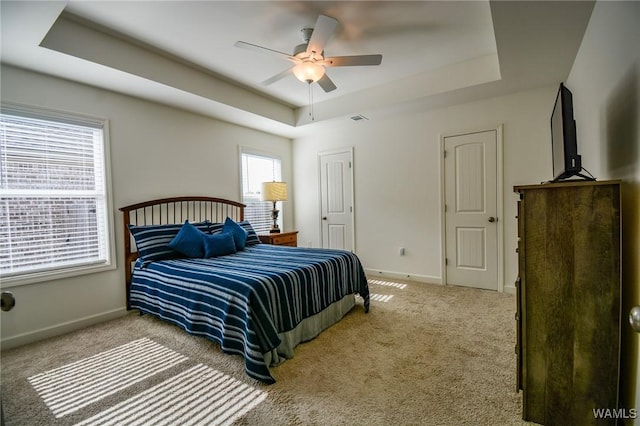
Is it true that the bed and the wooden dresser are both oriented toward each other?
yes

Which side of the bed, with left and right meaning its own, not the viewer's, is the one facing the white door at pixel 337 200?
left

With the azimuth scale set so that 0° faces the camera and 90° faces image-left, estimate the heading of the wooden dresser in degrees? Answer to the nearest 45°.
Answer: approximately 90°

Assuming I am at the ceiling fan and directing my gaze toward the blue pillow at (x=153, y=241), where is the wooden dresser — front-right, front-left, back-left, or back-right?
back-left

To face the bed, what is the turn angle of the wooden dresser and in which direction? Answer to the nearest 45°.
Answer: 0° — it already faces it

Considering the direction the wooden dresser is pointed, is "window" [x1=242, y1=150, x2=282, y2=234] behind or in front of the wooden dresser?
in front

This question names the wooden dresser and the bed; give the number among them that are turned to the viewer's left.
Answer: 1

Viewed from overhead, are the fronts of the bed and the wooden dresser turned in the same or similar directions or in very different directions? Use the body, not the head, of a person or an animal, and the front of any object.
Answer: very different directions

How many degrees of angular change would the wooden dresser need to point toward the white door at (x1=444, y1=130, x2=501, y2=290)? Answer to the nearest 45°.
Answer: approximately 90° to its right

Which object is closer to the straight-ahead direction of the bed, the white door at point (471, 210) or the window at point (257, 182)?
the white door

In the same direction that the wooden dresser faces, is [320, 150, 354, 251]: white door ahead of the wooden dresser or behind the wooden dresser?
ahead

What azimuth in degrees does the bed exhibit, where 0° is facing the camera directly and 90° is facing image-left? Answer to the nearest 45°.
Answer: approximately 315°

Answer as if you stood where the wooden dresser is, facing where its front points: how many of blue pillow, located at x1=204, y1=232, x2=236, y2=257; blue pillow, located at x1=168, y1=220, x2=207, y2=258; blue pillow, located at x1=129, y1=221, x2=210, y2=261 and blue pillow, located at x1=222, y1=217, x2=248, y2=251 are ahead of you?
4
